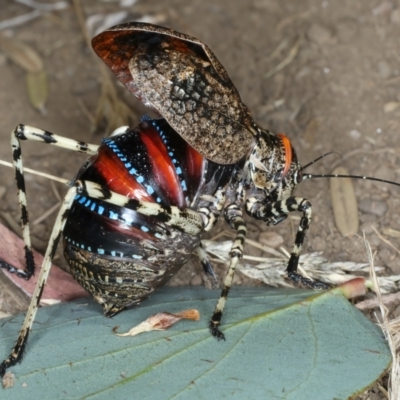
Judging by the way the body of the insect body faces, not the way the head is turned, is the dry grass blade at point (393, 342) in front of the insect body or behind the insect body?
in front

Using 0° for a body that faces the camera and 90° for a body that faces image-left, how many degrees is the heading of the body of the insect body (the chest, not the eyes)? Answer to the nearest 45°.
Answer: approximately 270°
